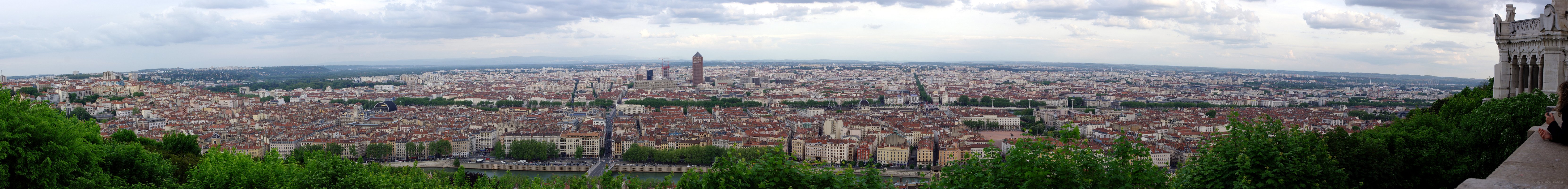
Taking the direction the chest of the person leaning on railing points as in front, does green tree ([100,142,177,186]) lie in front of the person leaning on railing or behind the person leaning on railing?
in front

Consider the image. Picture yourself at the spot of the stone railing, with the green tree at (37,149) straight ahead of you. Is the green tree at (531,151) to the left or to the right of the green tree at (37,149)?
right

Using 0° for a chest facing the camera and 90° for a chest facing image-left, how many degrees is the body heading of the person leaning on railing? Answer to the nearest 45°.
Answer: approximately 90°

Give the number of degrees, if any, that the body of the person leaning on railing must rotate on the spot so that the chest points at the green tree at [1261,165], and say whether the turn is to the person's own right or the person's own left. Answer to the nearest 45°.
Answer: approximately 45° to the person's own right

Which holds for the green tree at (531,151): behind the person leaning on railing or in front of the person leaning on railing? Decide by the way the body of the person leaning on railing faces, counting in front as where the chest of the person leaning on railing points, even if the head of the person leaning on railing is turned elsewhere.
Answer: in front

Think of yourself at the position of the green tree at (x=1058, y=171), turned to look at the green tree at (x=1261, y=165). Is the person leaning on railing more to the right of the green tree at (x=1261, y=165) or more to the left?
right
